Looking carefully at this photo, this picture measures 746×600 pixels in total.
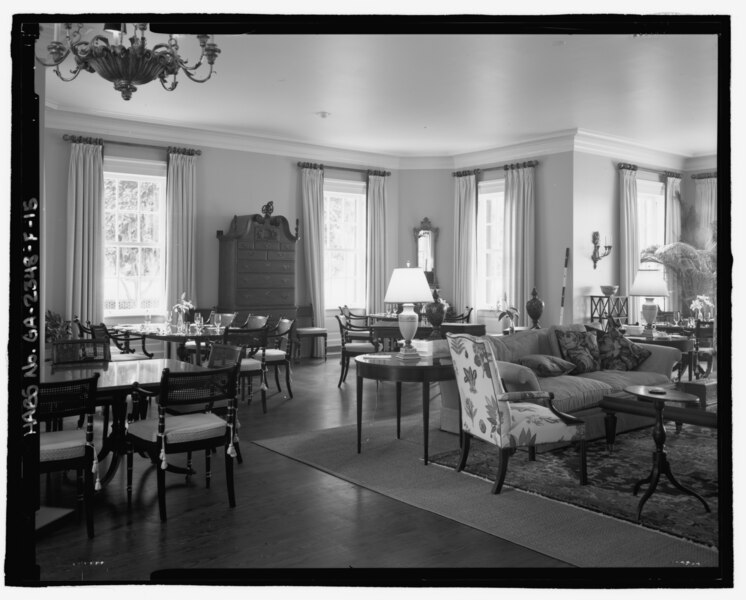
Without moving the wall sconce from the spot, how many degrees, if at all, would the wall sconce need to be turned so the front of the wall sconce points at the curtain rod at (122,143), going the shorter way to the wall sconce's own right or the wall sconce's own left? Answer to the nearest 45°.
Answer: approximately 90° to the wall sconce's own right

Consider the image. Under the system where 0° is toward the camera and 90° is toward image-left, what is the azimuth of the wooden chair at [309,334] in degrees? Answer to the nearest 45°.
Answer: approximately 0°

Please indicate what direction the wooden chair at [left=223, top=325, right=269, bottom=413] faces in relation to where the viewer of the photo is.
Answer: facing away from the viewer and to the left of the viewer

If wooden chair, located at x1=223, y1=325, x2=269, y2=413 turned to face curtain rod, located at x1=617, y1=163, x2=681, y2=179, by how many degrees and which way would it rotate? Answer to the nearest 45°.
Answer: approximately 90° to its right

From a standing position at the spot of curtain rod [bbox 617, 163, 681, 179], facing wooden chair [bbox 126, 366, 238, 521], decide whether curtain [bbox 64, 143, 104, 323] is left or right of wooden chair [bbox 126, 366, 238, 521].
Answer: right

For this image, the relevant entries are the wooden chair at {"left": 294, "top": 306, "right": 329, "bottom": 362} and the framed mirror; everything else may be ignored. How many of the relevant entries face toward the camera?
2

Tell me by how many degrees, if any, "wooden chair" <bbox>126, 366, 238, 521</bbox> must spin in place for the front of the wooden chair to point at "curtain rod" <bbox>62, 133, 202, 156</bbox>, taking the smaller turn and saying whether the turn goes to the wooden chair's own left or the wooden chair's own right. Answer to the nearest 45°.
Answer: approximately 45° to the wooden chair's own right
